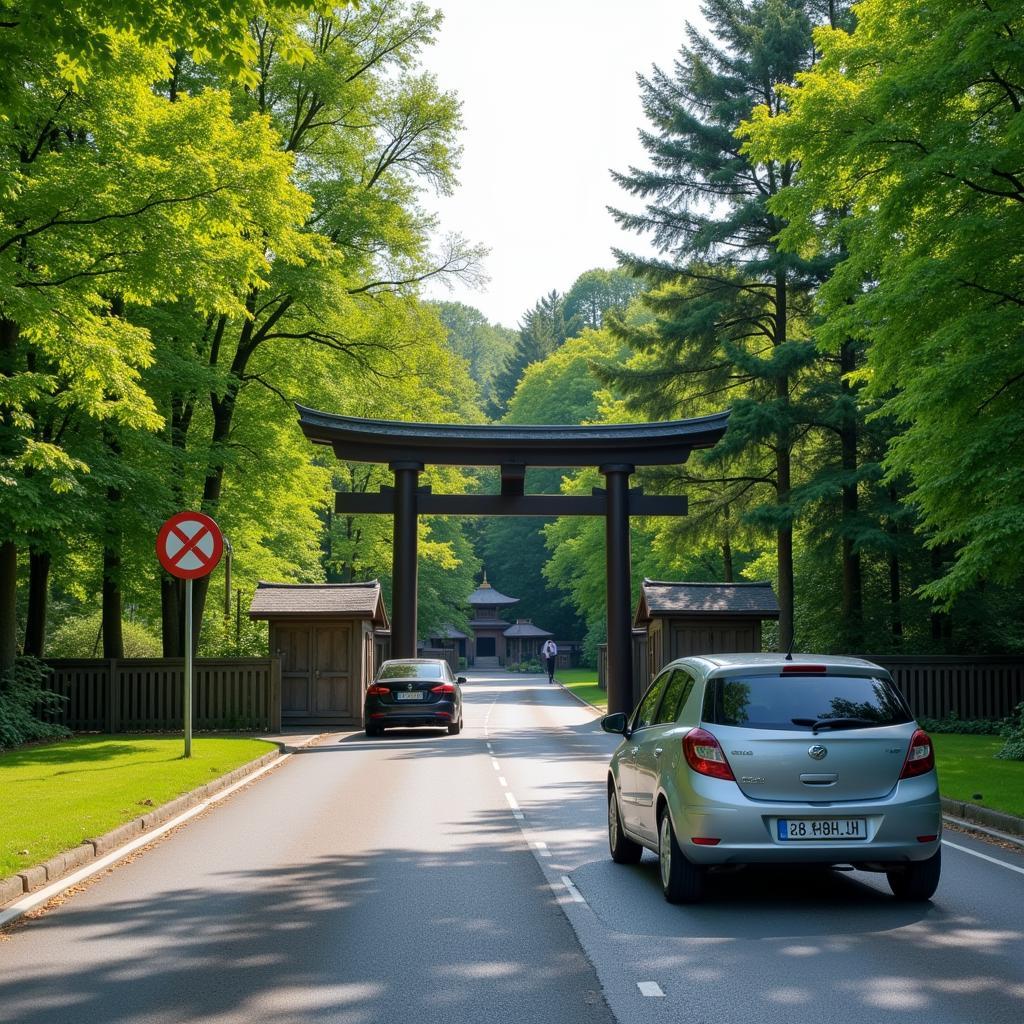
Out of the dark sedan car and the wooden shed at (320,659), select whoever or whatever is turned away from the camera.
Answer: the dark sedan car

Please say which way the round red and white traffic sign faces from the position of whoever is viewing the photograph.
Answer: facing the viewer

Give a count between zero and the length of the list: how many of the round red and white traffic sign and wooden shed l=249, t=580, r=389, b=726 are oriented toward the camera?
2

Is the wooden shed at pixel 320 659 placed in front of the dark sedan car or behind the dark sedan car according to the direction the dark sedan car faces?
in front

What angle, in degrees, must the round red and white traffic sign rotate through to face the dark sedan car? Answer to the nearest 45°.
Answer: approximately 135° to its left

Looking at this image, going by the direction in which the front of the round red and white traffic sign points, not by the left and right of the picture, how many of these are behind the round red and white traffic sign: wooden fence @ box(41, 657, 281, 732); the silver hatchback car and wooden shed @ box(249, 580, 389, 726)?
2

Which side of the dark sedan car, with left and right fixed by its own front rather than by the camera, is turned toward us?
back

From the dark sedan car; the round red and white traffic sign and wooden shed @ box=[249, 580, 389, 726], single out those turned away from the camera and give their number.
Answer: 1

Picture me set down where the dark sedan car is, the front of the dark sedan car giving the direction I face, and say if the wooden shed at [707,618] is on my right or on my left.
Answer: on my right

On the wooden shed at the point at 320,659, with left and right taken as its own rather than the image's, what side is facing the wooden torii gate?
left

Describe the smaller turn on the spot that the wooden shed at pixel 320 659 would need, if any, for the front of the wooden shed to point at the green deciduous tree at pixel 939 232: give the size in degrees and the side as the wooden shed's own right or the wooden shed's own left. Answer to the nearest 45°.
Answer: approximately 45° to the wooden shed's own left

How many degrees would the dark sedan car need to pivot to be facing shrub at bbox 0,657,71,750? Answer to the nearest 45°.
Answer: approximately 90° to its left

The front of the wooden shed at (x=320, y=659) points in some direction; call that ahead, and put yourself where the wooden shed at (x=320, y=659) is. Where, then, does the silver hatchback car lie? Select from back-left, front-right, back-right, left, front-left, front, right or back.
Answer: front

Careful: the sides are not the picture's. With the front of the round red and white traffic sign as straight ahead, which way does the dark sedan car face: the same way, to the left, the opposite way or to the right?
the opposite way

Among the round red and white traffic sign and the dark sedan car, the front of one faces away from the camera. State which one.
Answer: the dark sedan car

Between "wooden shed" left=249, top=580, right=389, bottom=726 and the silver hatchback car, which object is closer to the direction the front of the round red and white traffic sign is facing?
the silver hatchback car

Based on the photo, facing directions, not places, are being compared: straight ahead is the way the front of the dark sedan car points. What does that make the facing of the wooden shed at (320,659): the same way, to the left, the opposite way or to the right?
the opposite way

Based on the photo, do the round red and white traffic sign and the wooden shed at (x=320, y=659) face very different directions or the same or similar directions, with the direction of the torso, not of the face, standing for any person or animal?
same or similar directions

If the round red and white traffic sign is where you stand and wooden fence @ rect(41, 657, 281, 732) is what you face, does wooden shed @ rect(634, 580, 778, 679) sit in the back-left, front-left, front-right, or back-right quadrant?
front-right
